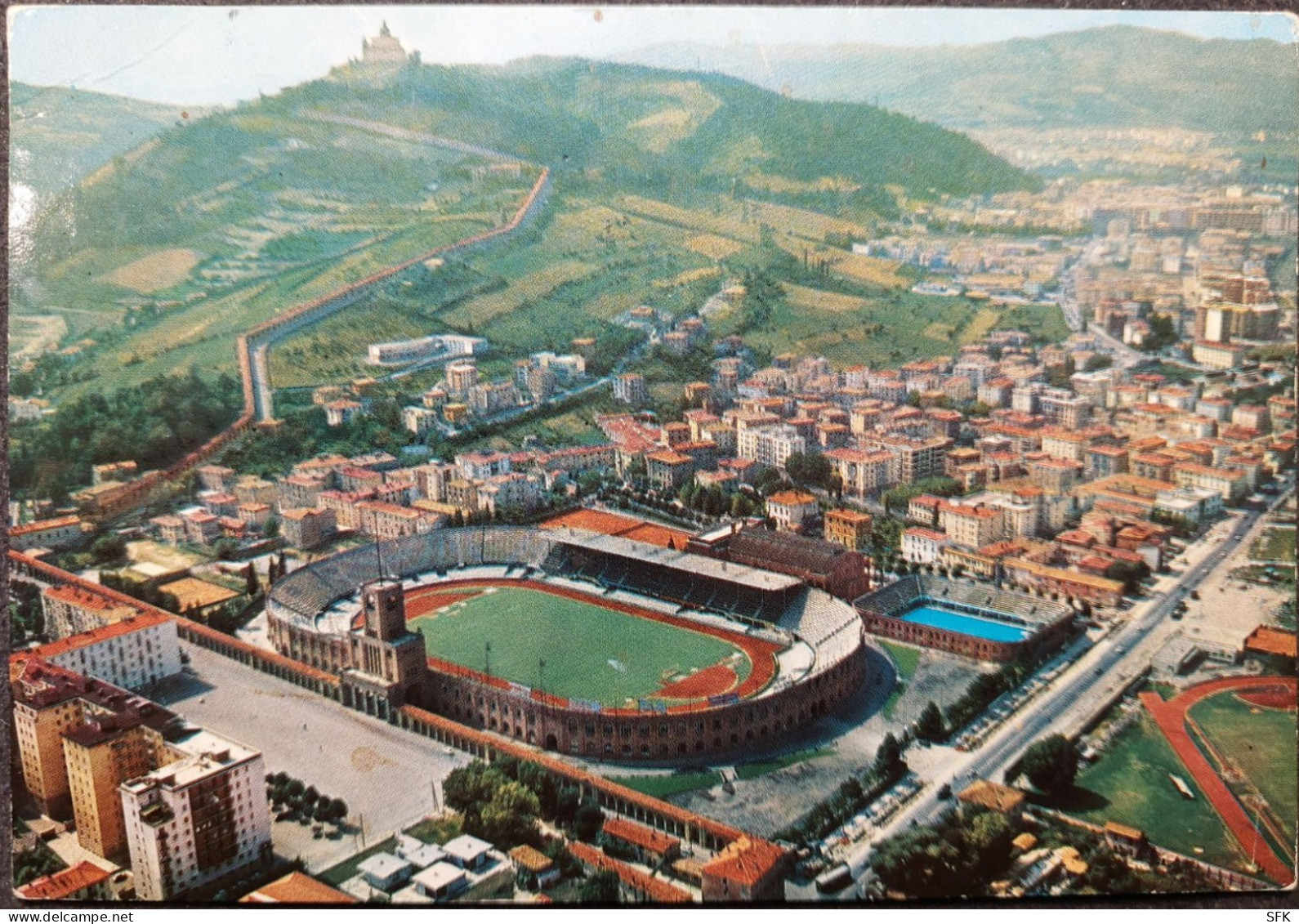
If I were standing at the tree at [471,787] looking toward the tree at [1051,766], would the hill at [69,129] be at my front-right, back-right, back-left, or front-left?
back-left
